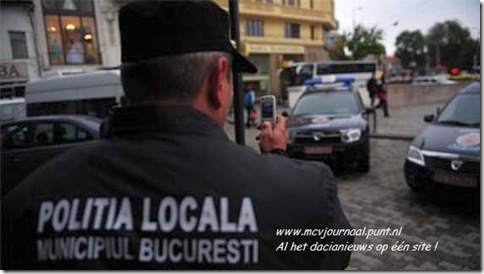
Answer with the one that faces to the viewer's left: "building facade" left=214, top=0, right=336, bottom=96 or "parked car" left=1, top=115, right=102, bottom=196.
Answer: the parked car

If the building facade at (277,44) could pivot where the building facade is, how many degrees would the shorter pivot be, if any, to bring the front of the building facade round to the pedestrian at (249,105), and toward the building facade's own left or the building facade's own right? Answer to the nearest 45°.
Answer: approximately 45° to the building facade's own right

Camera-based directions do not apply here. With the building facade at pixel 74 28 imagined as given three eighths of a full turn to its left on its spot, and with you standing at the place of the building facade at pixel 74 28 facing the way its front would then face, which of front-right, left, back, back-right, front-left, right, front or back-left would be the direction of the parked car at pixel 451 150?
right

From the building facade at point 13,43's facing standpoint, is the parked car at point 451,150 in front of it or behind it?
in front

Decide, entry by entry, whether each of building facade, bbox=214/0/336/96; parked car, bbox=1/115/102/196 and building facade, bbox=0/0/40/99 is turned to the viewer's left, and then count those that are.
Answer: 1

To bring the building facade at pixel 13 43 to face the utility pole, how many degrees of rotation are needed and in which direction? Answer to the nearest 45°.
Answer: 0° — it already faces it

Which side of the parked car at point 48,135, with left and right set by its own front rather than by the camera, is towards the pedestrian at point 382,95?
back

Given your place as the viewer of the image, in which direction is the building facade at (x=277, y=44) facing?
facing the viewer and to the right of the viewer

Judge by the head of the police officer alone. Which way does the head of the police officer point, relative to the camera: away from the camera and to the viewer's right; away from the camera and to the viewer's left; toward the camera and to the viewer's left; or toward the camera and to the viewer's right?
away from the camera and to the viewer's right

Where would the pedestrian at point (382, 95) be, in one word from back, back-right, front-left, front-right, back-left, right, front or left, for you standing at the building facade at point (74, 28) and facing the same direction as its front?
left

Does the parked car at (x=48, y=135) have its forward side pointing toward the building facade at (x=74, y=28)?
no

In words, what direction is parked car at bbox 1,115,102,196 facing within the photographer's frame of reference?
facing to the left of the viewer

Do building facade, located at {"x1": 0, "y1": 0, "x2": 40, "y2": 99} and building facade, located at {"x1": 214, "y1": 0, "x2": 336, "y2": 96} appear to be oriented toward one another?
no

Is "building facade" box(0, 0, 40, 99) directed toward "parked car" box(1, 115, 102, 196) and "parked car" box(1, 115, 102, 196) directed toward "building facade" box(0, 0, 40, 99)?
no

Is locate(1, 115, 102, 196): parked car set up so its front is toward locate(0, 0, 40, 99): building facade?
no
